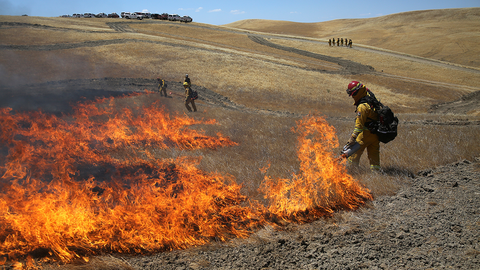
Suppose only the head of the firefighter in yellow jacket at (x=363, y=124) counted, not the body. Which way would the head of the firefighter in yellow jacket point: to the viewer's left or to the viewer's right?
to the viewer's left

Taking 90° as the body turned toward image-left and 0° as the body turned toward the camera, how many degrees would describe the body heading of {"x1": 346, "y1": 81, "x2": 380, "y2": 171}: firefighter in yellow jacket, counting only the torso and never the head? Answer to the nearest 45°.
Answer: approximately 90°
